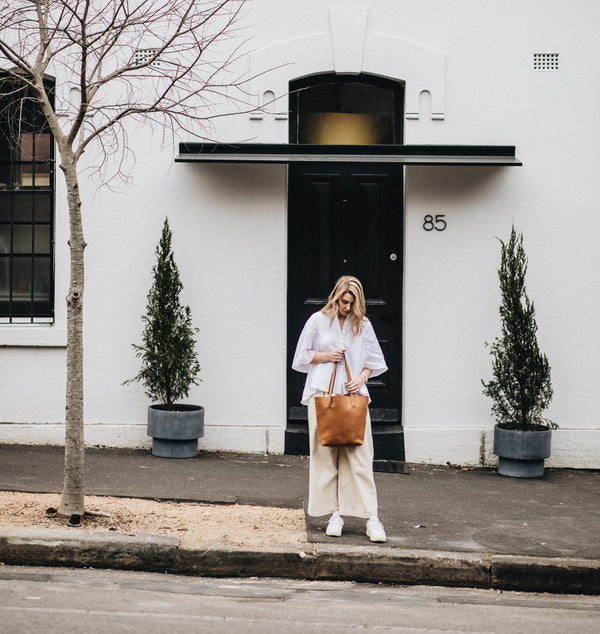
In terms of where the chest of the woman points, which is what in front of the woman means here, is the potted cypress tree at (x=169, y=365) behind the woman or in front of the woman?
behind

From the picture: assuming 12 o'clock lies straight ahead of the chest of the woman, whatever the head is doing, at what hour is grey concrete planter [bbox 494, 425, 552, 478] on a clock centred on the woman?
The grey concrete planter is roughly at 7 o'clock from the woman.

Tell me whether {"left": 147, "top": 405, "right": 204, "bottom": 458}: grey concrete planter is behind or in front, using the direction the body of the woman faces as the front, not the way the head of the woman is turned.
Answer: behind

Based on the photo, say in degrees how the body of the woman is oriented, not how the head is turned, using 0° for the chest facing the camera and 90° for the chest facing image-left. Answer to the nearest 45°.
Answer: approximately 0°

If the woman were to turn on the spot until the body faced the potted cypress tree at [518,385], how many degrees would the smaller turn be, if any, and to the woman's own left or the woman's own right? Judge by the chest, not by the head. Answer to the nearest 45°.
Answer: approximately 135° to the woman's own left
